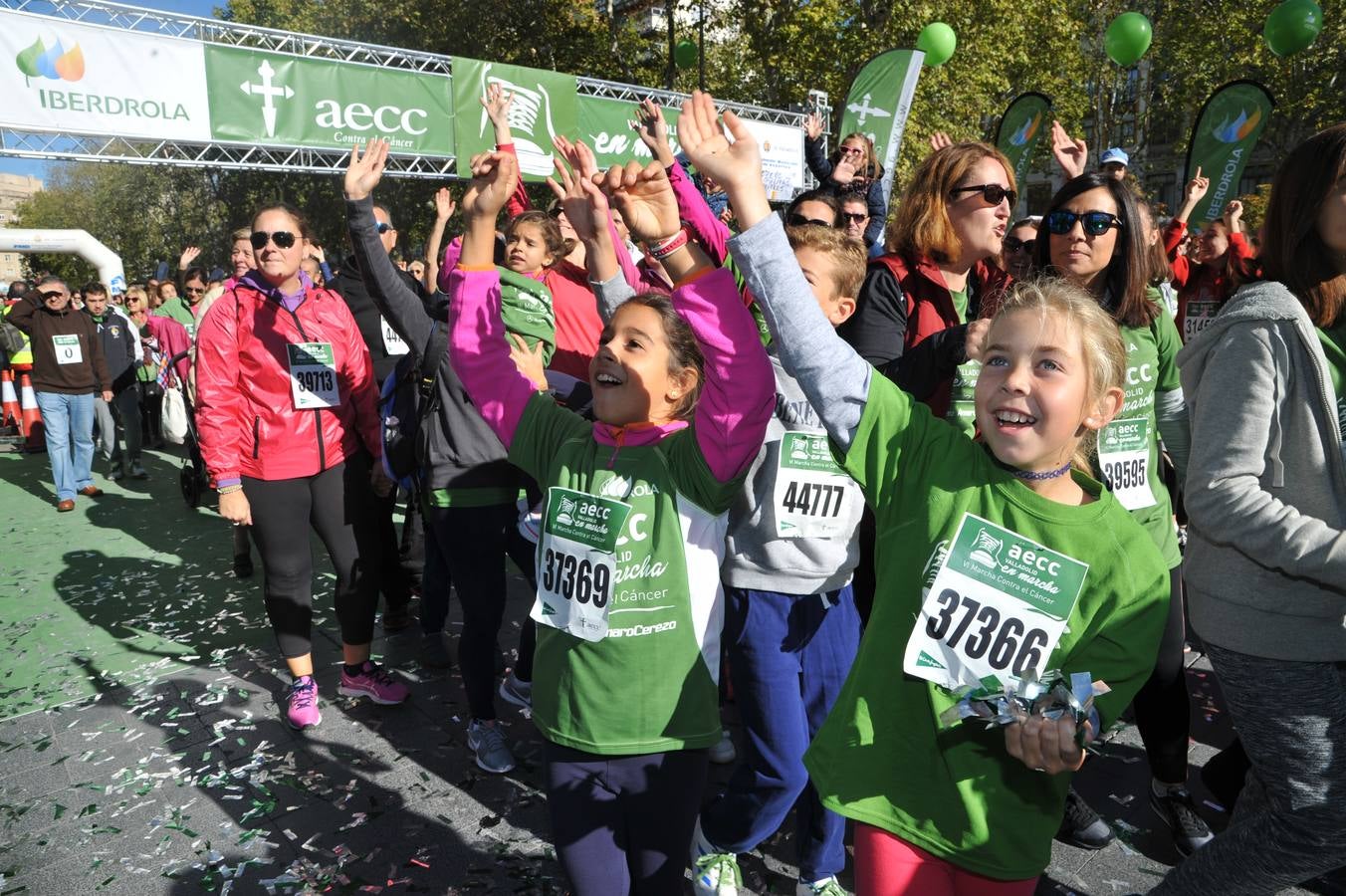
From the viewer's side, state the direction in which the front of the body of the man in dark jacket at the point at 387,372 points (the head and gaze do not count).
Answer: toward the camera

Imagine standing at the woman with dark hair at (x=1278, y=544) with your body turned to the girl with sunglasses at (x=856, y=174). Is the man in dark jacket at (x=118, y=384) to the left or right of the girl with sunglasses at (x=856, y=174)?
left

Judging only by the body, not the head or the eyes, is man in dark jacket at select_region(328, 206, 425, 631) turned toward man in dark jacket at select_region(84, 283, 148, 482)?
no

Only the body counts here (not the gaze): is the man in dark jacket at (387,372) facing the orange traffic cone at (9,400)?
no

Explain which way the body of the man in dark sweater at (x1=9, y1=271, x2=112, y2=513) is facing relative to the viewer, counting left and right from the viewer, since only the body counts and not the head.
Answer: facing the viewer

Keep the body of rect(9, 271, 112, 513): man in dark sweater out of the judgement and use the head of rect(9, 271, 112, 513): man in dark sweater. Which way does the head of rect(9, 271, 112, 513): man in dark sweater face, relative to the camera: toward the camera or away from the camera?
toward the camera

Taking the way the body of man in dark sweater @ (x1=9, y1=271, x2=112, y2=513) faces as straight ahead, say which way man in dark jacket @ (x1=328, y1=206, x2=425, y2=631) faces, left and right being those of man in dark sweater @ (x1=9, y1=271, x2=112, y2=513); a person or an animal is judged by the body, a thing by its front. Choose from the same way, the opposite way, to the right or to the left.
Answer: the same way

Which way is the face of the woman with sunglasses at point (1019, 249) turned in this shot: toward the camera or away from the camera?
toward the camera

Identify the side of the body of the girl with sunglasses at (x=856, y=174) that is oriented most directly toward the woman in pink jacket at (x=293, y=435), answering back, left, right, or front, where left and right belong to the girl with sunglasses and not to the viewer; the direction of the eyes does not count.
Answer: front

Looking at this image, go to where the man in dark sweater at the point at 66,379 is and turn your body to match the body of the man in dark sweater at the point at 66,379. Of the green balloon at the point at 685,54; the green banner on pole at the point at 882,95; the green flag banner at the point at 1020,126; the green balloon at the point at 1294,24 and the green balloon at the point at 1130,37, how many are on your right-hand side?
0

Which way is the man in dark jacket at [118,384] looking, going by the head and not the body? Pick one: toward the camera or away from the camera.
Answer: toward the camera

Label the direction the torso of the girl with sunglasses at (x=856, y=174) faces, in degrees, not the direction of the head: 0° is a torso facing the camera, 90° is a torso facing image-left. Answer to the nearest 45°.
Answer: approximately 45°

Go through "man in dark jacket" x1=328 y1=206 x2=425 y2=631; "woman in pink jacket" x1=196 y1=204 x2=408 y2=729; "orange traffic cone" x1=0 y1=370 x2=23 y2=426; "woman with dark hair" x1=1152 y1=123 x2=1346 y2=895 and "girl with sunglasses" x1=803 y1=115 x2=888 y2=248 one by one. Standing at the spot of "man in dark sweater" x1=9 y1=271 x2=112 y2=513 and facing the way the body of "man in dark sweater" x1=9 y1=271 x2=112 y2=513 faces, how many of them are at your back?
1

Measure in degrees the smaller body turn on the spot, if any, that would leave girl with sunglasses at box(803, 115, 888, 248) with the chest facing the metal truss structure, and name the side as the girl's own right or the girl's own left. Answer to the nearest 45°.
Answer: approximately 90° to the girl's own right

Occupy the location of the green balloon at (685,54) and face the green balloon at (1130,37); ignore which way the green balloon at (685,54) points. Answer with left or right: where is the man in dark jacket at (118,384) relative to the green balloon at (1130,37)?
right

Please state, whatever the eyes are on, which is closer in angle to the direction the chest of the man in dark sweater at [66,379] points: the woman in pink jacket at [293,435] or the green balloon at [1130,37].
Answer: the woman in pink jacket
